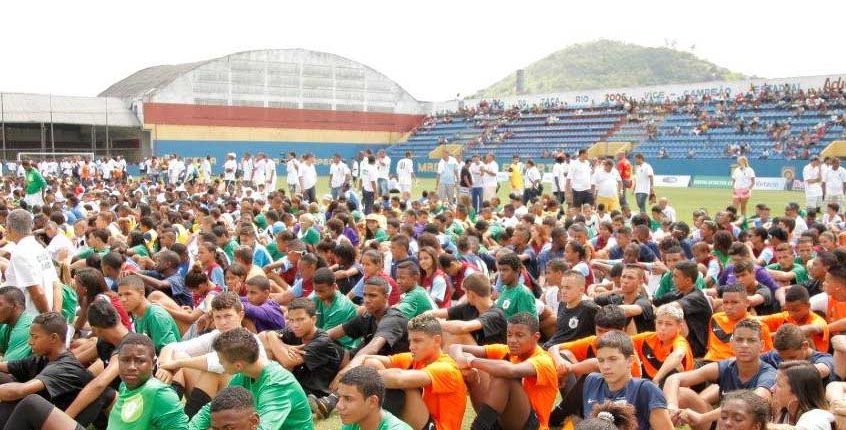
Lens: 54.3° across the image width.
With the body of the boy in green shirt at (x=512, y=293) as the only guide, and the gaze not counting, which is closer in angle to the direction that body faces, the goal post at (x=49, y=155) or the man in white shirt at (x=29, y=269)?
the man in white shirt

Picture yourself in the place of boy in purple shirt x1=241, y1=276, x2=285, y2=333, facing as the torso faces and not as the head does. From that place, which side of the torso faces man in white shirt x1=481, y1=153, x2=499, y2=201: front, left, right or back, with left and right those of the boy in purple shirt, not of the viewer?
back

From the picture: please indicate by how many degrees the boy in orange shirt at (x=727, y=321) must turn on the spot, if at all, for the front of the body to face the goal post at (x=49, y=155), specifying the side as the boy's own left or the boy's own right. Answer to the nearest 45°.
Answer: approximately 90° to the boy's own right

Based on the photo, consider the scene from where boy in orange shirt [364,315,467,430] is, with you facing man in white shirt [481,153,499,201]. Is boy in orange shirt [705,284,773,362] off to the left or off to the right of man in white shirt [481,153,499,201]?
right

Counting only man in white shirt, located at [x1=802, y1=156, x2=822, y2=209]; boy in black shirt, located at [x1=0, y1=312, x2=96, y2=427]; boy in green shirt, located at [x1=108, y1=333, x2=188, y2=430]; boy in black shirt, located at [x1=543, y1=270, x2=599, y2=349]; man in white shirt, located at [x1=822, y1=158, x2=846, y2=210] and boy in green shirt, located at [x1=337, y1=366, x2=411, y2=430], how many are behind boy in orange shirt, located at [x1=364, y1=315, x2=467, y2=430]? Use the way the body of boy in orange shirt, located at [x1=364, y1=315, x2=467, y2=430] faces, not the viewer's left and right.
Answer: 3

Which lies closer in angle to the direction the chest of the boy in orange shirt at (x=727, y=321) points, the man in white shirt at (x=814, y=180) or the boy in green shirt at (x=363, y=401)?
the boy in green shirt

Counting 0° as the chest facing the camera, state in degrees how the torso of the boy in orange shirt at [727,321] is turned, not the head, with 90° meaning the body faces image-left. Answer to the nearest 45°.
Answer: approximately 45°

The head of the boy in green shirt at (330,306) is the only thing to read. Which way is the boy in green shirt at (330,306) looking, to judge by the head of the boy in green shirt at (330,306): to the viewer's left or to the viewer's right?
to the viewer's left

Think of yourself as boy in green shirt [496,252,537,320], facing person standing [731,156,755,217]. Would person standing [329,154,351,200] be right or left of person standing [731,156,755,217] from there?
left
